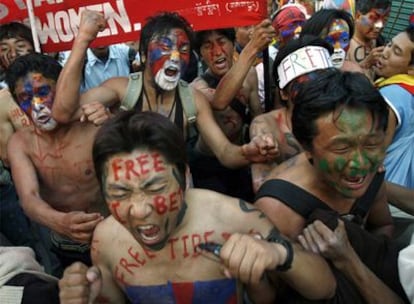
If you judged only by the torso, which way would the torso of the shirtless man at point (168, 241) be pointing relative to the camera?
toward the camera

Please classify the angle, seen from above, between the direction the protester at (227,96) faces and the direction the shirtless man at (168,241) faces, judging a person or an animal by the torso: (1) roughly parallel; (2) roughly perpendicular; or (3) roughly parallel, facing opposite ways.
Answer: roughly parallel

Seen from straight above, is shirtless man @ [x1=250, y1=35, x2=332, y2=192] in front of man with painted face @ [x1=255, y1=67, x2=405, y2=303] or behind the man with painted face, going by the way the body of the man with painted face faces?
behind

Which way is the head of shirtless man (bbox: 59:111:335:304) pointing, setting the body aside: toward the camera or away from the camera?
toward the camera

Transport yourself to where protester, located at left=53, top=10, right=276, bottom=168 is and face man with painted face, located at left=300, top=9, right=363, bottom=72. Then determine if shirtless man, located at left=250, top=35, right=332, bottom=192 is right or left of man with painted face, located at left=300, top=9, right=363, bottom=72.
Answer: right

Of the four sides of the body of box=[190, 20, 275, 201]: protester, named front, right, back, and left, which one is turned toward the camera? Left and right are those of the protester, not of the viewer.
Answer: front

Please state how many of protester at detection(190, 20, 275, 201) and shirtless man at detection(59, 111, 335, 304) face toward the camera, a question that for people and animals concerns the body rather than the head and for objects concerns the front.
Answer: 2

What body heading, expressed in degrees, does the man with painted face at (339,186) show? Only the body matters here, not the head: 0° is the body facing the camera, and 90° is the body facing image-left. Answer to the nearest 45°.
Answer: approximately 315°

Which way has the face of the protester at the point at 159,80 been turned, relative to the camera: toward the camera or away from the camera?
toward the camera

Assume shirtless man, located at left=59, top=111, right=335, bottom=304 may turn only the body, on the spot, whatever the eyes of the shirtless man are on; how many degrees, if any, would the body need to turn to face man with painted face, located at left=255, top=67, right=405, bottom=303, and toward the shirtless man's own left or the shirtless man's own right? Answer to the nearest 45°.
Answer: approximately 90° to the shirtless man's own left

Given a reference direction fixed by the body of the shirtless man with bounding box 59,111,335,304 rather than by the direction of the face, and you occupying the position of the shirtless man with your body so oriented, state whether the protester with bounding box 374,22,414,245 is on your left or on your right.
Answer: on your left

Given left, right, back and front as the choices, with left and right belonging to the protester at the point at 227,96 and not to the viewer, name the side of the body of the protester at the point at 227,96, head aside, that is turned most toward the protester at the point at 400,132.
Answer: left

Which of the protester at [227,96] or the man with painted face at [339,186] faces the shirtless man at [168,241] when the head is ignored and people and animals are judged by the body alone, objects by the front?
the protester

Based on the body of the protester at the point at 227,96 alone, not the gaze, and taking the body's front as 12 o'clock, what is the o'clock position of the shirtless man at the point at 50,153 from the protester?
The shirtless man is roughly at 2 o'clock from the protester.

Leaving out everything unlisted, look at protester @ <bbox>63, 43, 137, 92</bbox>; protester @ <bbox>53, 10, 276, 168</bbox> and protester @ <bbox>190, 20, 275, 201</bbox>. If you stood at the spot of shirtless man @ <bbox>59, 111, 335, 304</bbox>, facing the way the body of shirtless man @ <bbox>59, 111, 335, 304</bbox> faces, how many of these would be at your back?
3

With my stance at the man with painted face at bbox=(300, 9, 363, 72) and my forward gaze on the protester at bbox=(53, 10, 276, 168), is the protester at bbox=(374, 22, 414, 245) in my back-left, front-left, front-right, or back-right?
front-left
